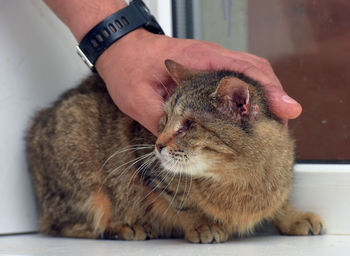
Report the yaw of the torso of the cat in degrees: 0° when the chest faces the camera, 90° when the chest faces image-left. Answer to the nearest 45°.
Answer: approximately 315°
